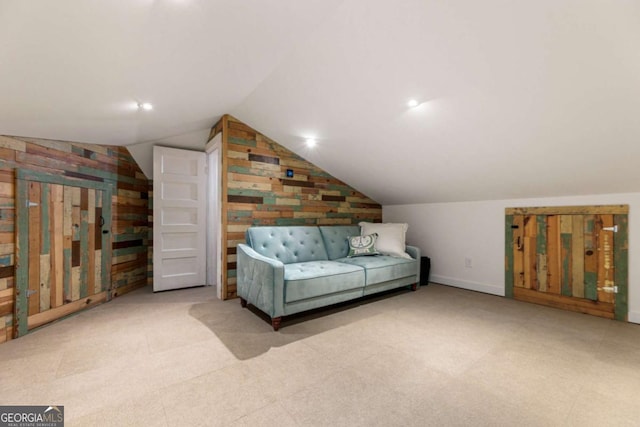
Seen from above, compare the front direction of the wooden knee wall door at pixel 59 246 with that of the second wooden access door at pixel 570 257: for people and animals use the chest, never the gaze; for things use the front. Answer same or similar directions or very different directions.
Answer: very different directions

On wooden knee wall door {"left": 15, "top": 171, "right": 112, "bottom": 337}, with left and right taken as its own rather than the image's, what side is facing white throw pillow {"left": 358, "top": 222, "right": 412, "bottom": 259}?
front

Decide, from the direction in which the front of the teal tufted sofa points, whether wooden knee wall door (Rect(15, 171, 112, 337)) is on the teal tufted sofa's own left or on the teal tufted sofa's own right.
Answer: on the teal tufted sofa's own right

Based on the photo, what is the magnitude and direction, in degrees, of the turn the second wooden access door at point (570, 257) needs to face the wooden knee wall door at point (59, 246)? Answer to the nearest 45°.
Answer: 0° — it already faces it

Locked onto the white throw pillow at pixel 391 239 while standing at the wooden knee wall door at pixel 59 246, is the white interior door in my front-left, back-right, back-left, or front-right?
front-left

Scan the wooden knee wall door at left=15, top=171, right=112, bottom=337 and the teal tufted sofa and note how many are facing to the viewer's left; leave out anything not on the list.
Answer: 0

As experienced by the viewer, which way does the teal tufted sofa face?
facing the viewer and to the right of the viewer

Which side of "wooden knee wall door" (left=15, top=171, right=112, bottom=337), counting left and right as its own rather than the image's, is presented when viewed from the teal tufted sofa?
front

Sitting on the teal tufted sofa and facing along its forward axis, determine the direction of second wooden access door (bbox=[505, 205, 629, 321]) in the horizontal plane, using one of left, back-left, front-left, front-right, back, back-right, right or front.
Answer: front-left

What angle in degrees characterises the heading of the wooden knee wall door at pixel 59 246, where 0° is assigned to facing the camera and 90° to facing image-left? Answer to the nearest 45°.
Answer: approximately 315°

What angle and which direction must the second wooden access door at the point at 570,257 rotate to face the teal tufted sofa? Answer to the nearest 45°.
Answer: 0° — it already faces it

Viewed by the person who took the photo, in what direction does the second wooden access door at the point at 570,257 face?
facing the viewer and to the left of the viewer

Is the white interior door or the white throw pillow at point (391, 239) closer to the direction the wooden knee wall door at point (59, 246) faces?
the white throw pillow

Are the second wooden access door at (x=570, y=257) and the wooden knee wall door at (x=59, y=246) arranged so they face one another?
yes

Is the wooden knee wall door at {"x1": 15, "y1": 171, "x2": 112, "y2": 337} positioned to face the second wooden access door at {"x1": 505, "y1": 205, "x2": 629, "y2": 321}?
yes
